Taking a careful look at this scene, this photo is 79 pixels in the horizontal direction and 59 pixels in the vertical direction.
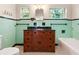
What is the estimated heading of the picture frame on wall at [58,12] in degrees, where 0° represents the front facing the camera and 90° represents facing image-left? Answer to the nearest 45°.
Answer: approximately 0°

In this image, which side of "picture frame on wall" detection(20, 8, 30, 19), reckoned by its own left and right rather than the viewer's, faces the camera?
front

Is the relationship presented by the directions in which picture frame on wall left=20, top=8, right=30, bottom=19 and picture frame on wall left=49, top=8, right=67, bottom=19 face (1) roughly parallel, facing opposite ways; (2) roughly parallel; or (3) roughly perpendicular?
roughly parallel

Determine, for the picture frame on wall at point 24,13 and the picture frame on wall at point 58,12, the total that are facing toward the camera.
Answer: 2
